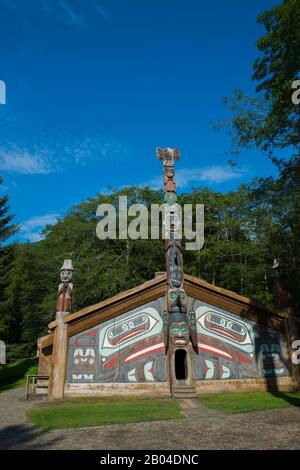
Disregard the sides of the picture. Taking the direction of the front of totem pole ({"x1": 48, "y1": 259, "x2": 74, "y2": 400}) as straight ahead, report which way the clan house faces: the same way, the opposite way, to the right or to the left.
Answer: the same way

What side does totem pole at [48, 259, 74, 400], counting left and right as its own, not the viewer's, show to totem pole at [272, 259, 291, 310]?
left

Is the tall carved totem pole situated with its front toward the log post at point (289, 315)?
no

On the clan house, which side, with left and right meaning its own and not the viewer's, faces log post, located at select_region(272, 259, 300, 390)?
left

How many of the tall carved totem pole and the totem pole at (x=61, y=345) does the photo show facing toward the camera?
2

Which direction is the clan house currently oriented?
toward the camera

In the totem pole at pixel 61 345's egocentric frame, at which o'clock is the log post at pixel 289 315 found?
The log post is roughly at 9 o'clock from the totem pole.

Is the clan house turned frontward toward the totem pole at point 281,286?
no

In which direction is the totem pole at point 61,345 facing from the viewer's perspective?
toward the camera

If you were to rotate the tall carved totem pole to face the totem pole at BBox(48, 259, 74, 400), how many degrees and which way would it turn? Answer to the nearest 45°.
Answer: approximately 90° to its right

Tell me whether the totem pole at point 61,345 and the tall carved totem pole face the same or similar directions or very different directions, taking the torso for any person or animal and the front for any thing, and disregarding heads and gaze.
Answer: same or similar directions
